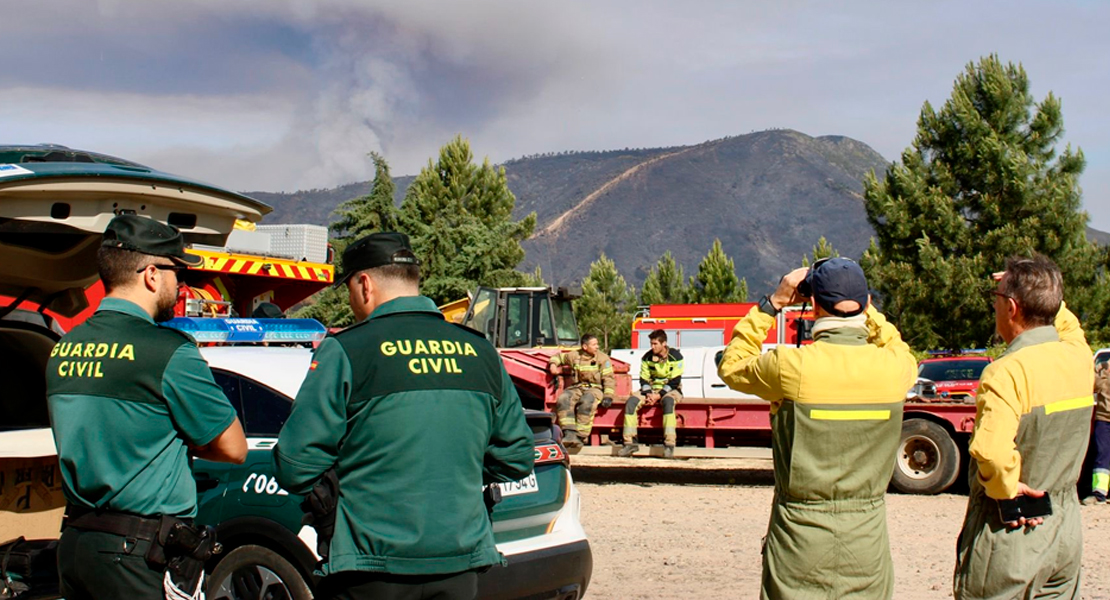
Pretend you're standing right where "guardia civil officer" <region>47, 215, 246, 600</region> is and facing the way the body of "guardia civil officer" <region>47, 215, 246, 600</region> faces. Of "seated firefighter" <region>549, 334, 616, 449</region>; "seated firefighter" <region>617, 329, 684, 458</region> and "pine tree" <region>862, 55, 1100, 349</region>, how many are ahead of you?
3

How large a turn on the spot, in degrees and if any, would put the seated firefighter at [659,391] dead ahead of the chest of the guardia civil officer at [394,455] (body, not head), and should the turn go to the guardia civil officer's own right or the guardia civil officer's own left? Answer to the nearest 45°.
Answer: approximately 45° to the guardia civil officer's own right

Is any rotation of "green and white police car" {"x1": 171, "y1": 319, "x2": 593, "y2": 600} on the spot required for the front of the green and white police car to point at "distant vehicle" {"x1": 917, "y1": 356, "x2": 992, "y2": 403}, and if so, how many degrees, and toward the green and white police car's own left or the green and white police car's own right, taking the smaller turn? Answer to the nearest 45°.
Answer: approximately 90° to the green and white police car's own right

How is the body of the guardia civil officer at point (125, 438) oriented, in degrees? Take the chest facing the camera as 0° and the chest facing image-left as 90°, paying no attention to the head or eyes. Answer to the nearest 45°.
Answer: approximately 225°

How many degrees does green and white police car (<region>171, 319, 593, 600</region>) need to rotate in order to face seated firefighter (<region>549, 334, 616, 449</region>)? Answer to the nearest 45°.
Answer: approximately 45° to its right

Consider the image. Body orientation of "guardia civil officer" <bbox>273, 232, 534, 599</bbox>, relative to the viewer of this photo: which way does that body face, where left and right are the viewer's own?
facing away from the viewer and to the left of the viewer

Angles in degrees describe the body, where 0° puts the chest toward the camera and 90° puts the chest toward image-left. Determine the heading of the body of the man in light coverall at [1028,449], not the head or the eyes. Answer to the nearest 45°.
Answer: approximately 135°

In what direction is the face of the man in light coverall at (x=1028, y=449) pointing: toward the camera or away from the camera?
away from the camera

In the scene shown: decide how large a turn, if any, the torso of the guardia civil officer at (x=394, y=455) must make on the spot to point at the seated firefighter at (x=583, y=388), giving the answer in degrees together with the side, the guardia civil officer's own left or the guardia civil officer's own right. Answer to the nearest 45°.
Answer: approximately 45° to the guardia civil officer's own right

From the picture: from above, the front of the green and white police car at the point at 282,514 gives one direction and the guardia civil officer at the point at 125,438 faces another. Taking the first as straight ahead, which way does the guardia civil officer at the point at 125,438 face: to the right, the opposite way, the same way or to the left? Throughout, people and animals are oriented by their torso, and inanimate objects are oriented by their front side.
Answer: to the right
